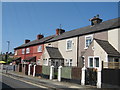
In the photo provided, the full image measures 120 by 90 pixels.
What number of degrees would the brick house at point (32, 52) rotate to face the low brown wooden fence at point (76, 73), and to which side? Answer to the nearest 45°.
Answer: approximately 45° to its left

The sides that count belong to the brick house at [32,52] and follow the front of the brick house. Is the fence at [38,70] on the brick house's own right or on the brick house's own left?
on the brick house's own left

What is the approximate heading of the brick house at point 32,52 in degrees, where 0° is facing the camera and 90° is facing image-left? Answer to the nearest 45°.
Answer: approximately 45°

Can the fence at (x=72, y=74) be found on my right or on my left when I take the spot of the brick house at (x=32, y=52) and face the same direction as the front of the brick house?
on my left

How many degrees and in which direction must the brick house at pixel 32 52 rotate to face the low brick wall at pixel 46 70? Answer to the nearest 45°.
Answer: approximately 45° to its left
